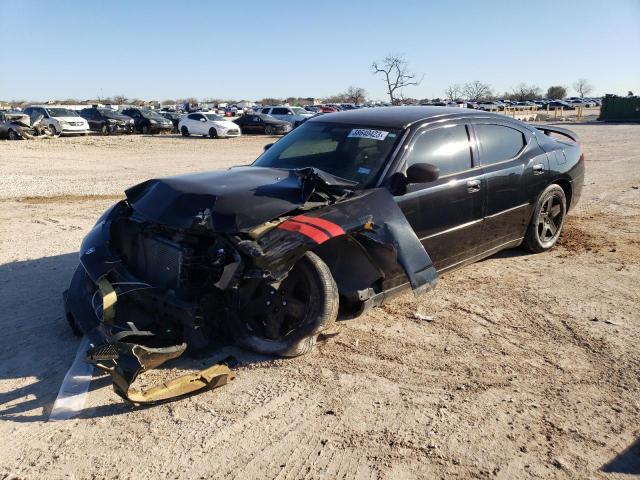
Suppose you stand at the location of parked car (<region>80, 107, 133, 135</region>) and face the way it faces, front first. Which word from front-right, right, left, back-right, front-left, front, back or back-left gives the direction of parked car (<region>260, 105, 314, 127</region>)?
front-left

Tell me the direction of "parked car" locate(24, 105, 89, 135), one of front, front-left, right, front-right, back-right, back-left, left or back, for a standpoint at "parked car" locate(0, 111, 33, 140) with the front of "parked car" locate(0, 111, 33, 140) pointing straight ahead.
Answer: left

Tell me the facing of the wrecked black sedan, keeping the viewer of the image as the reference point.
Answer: facing the viewer and to the left of the viewer

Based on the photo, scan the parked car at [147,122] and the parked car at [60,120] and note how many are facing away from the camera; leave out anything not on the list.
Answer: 0

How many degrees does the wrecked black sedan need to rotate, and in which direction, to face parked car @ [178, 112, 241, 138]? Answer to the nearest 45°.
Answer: approximately 135° to its right

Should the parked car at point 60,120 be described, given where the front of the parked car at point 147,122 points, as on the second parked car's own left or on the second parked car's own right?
on the second parked car's own right

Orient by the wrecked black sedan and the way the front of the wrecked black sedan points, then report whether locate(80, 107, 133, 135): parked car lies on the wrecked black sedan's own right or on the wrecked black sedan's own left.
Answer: on the wrecked black sedan's own right

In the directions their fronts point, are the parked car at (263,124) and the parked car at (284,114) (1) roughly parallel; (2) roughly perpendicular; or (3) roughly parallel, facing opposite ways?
roughly parallel

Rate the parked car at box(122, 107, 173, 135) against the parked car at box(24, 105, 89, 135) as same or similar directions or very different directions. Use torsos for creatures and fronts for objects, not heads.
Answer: same or similar directions

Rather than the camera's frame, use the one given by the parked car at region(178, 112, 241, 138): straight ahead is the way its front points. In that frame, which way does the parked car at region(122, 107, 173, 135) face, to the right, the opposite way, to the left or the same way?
the same way

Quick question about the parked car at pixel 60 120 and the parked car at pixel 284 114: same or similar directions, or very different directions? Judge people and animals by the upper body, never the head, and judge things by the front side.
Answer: same or similar directions

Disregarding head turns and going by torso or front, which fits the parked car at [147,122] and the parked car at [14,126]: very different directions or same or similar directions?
same or similar directions

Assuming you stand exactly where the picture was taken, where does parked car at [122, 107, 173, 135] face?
facing the viewer and to the right of the viewer

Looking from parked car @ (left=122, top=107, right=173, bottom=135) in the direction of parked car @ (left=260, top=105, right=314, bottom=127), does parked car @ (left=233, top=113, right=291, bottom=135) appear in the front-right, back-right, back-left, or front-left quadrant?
front-right
